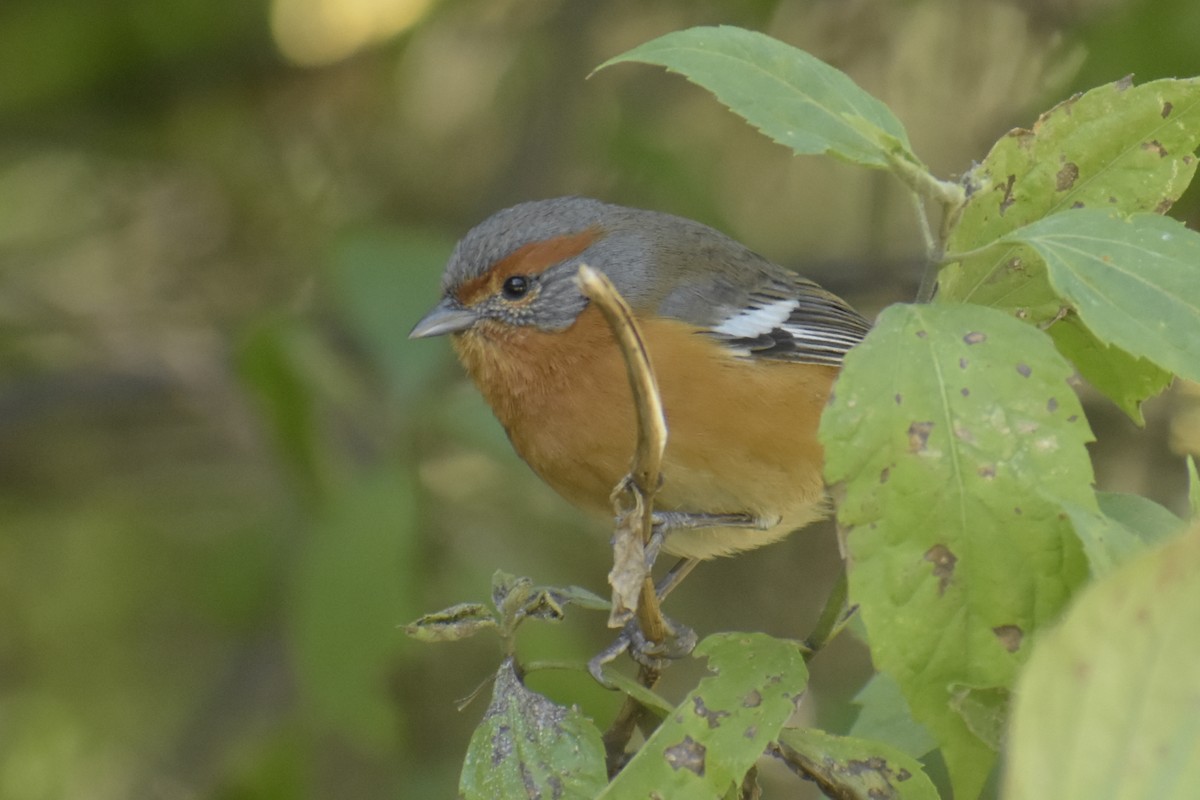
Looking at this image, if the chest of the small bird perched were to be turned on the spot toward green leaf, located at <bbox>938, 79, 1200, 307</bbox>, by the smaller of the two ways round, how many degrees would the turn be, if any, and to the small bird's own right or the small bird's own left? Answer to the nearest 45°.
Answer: approximately 135° to the small bird's own left

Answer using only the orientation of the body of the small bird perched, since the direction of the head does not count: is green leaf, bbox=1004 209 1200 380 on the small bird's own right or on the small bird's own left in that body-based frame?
on the small bird's own left

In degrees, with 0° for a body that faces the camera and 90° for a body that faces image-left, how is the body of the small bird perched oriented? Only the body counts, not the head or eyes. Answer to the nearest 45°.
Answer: approximately 90°

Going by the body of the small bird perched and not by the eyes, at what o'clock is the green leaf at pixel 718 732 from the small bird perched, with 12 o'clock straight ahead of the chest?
The green leaf is roughly at 9 o'clock from the small bird perched.

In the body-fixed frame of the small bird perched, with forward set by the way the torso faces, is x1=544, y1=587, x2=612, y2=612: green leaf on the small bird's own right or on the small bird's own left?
on the small bird's own left

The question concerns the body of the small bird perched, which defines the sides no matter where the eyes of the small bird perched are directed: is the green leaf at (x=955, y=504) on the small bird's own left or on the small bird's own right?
on the small bird's own left
